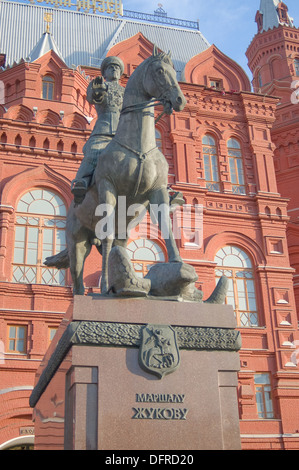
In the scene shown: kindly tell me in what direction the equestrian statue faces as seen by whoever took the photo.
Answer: facing the viewer and to the right of the viewer

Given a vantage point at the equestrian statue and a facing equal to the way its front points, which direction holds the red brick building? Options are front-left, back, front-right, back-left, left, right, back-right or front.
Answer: back-left

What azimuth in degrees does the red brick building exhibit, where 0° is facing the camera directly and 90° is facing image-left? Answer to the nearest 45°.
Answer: approximately 0°

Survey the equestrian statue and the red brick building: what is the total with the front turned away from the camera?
0

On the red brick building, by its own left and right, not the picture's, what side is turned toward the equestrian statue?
front
